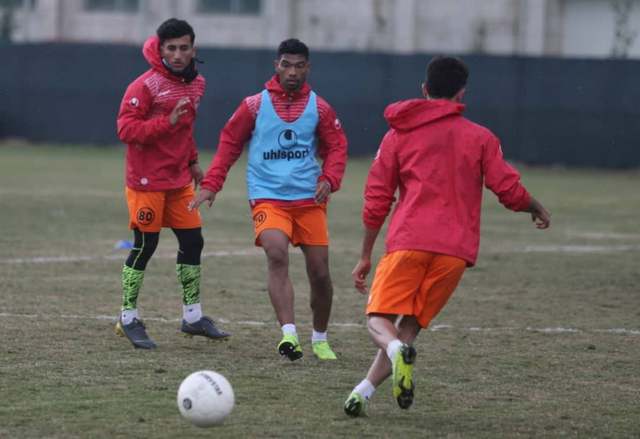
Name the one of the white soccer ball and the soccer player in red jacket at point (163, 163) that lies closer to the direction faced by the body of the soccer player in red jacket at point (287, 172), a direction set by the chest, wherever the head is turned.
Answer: the white soccer ball

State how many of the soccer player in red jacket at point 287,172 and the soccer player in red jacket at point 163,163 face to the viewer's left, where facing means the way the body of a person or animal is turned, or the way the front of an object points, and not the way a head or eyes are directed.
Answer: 0

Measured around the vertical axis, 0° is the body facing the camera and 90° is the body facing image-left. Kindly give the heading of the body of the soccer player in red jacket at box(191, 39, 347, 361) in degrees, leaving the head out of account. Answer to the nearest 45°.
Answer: approximately 0°

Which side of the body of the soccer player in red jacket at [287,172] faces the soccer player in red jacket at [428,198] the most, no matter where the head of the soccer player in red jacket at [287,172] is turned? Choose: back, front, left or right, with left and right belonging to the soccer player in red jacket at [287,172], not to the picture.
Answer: front

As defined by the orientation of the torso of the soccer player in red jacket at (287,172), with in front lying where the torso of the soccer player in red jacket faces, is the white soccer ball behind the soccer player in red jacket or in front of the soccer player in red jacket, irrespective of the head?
in front

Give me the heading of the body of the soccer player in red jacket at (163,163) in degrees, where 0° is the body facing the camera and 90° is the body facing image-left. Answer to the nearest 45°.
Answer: approximately 315°

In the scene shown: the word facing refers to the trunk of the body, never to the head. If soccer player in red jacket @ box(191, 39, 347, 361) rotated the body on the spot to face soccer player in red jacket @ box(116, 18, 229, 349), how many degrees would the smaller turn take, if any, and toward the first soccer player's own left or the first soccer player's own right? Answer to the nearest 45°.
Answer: approximately 135° to the first soccer player's own right

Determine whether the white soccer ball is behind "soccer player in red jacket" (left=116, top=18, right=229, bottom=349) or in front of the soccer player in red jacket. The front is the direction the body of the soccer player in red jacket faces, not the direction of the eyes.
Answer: in front

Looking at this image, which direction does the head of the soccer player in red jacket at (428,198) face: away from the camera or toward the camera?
away from the camera
